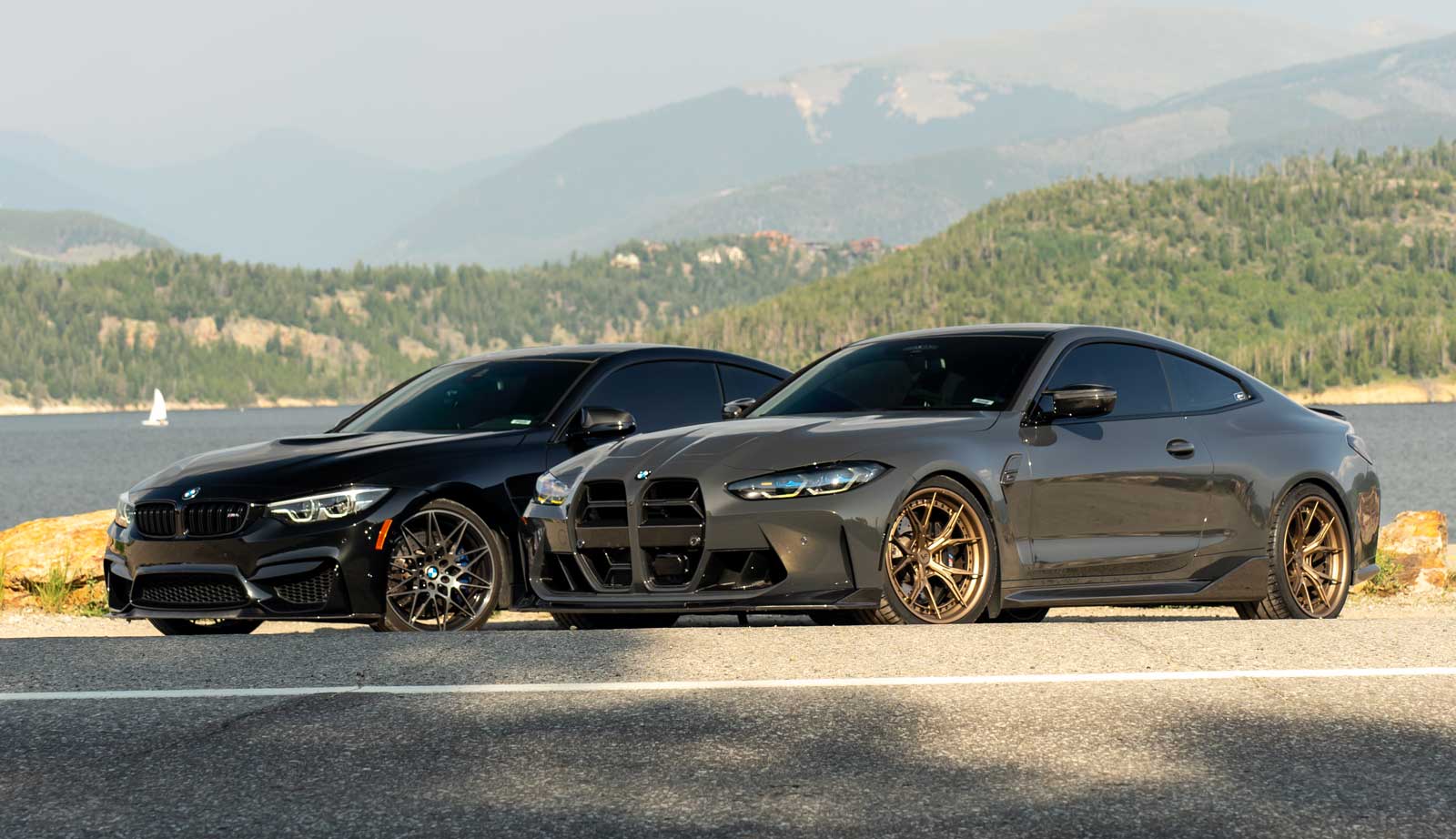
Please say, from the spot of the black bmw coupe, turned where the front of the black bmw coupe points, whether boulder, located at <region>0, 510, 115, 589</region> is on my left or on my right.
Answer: on my right

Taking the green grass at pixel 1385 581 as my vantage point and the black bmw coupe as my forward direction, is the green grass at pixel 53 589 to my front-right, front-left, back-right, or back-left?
front-right

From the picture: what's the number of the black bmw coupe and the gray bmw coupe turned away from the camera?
0

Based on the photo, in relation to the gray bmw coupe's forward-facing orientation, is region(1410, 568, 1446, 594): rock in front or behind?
behind

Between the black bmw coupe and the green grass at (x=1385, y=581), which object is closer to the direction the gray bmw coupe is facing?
the black bmw coupe

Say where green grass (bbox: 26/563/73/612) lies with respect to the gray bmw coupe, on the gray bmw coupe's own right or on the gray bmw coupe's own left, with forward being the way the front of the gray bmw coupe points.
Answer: on the gray bmw coupe's own right

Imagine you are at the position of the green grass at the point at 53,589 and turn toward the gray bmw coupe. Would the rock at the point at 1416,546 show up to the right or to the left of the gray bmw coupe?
left

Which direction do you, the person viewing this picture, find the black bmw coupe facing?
facing the viewer and to the left of the viewer

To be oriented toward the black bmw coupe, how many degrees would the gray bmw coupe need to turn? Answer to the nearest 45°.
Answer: approximately 45° to its right

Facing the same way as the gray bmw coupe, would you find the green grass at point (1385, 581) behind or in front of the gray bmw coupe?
behind

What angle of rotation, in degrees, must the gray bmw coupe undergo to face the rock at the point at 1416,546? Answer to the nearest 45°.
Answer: approximately 180°

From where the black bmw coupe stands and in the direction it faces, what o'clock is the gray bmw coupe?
The gray bmw coupe is roughly at 8 o'clock from the black bmw coupe.
